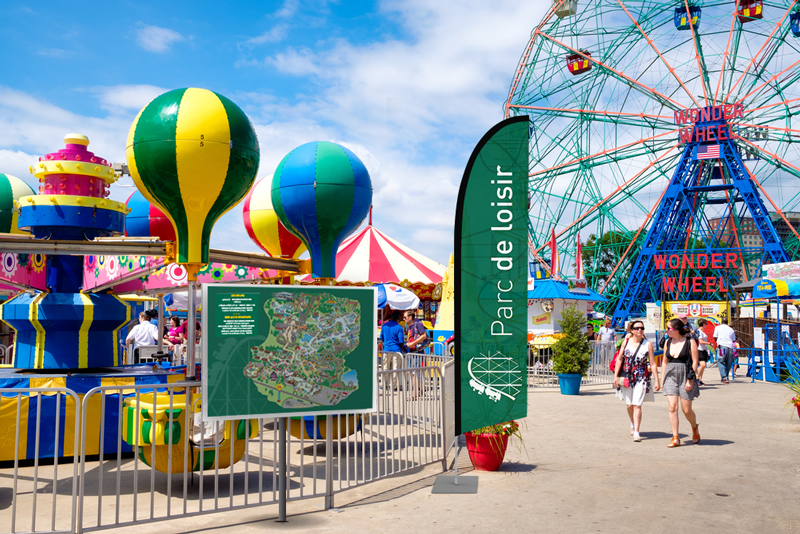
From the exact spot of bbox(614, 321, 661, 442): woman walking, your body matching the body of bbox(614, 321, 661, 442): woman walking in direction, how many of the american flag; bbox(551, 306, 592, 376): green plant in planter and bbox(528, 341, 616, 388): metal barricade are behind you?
3

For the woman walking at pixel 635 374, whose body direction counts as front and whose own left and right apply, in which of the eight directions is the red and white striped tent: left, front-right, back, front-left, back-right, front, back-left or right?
back-right

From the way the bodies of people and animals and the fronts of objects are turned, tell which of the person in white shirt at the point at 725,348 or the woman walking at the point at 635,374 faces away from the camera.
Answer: the person in white shirt

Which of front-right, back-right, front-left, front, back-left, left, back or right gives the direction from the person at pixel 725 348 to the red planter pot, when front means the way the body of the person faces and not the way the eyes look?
back

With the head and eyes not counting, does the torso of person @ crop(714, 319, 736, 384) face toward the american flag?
yes

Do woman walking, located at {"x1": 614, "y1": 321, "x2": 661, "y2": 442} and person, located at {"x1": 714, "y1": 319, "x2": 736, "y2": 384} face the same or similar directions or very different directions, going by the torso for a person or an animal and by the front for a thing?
very different directions

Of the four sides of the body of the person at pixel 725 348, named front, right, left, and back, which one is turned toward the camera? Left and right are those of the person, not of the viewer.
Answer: back

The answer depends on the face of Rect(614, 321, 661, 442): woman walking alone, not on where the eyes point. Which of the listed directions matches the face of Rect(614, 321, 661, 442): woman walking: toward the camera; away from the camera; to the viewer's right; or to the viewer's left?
toward the camera

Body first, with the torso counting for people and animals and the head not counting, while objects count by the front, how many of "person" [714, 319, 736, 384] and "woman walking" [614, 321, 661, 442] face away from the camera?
1

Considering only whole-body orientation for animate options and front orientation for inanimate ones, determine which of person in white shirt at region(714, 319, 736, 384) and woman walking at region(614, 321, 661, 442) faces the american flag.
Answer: the person in white shirt

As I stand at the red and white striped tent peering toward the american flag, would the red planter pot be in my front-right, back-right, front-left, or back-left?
back-right

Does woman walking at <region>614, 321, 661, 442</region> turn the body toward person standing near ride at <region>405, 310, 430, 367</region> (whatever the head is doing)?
no

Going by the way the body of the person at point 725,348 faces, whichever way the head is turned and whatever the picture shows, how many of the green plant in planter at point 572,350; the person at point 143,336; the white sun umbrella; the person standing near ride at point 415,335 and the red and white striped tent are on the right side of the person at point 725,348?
0

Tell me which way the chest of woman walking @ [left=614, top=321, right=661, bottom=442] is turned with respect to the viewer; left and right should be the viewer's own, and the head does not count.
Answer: facing the viewer
